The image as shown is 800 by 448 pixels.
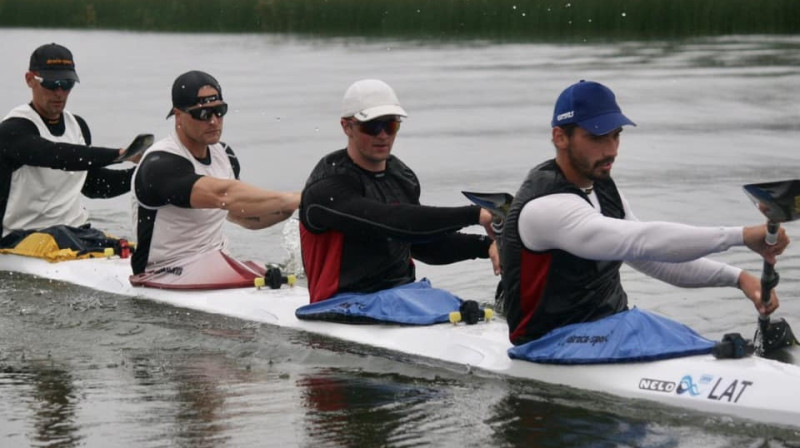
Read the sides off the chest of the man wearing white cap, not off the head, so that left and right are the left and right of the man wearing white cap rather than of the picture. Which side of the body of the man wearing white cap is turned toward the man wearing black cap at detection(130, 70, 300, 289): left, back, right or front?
back

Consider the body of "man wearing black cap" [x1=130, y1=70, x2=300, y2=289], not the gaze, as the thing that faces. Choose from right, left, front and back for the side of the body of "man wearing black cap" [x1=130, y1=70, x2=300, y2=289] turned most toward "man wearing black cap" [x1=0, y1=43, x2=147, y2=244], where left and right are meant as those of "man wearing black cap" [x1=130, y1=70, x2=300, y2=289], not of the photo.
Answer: back

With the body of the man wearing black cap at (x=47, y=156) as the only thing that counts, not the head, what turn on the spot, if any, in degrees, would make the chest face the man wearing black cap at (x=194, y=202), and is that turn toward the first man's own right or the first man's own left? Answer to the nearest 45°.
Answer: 0° — they already face them

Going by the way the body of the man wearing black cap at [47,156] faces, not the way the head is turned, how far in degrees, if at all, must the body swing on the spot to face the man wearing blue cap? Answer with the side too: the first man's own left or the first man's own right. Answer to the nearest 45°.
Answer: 0° — they already face them

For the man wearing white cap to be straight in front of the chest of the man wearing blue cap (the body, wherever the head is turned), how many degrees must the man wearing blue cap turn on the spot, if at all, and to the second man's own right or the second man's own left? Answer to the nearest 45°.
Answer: approximately 180°

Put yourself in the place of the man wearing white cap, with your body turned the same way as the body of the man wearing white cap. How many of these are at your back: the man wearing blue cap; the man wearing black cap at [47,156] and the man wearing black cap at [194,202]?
2

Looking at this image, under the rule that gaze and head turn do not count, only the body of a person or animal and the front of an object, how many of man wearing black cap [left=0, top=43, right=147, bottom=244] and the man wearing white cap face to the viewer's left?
0

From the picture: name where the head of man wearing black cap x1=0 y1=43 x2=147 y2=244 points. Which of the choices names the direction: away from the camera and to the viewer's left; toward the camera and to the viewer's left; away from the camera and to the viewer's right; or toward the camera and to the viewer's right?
toward the camera and to the viewer's right

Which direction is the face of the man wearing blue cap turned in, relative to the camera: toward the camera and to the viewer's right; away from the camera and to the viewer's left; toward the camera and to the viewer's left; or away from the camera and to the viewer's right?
toward the camera and to the viewer's right

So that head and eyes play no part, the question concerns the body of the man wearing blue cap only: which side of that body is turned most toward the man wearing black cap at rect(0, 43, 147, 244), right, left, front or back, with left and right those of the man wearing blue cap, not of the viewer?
back

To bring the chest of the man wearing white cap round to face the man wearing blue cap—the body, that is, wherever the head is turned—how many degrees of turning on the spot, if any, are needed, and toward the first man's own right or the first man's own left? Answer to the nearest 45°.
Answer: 0° — they already face them
